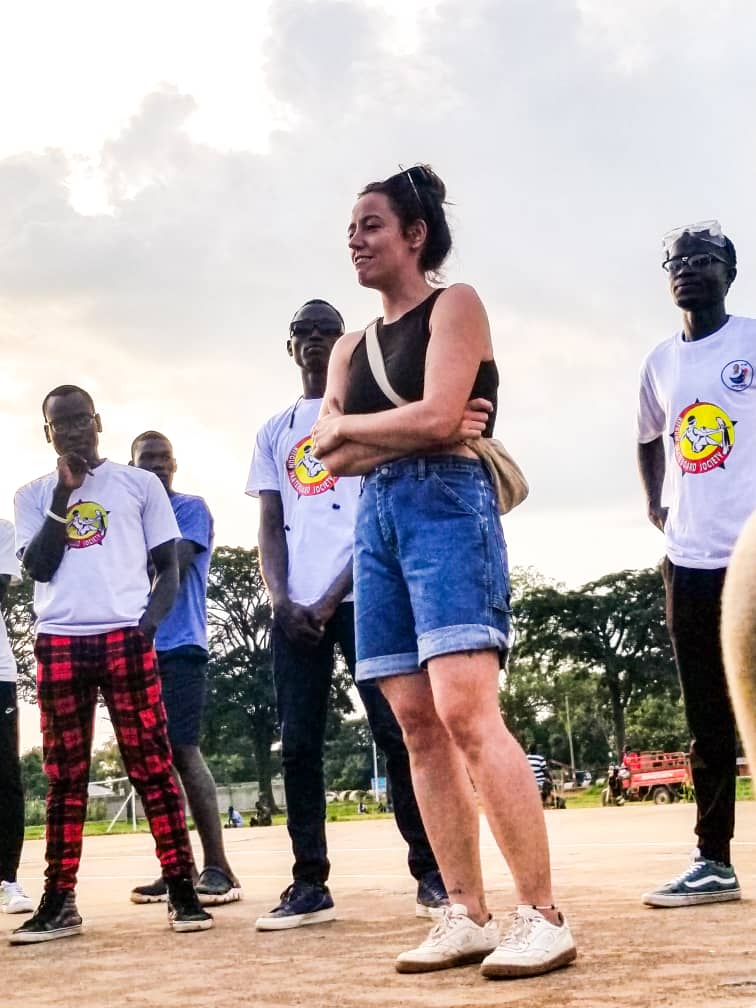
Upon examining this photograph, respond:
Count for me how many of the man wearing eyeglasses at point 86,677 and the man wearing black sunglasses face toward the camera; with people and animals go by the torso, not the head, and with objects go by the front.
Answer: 2

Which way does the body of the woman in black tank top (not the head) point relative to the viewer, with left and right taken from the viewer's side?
facing the viewer and to the left of the viewer

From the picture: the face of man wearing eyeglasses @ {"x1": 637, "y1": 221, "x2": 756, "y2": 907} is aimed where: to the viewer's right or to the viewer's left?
to the viewer's left

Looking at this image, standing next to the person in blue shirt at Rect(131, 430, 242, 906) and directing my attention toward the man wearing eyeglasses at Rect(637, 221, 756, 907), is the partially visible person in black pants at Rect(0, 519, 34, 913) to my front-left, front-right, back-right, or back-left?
back-right

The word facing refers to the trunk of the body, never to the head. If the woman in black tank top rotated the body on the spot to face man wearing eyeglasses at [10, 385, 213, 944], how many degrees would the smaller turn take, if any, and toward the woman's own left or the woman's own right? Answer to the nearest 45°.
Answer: approximately 90° to the woman's own right

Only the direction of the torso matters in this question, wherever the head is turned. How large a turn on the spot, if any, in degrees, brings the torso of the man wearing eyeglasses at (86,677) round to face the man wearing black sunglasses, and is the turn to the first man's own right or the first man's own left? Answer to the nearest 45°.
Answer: approximately 90° to the first man's own left

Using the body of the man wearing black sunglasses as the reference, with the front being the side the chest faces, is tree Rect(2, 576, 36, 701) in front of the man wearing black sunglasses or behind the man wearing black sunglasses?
behind

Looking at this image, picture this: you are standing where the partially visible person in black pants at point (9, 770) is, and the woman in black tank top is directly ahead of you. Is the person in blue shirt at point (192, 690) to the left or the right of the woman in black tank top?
left

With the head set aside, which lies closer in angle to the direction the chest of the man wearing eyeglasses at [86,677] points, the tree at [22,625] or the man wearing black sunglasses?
the man wearing black sunglasses
